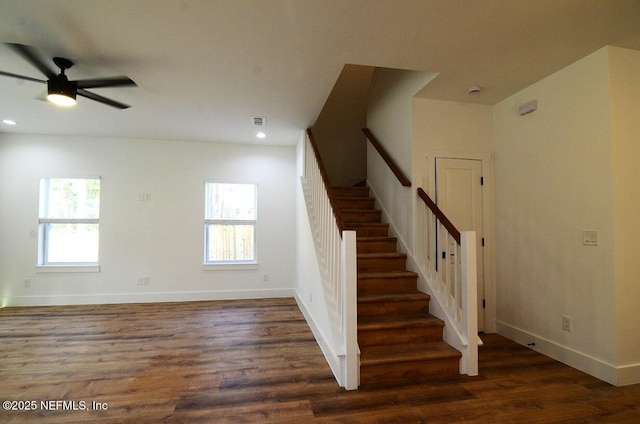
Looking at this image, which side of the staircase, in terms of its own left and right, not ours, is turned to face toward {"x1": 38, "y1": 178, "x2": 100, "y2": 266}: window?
right

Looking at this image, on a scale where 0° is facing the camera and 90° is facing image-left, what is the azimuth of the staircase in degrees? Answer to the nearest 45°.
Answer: approximately 0°

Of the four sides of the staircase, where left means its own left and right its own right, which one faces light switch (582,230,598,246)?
left

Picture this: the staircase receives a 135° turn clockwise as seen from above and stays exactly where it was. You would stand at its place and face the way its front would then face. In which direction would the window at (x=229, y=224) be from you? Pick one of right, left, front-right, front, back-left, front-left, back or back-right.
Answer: front

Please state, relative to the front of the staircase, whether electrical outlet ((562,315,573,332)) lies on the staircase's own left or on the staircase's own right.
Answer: on the staircase's own left

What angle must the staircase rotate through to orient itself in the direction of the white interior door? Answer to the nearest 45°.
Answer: approximately 135° to its left
